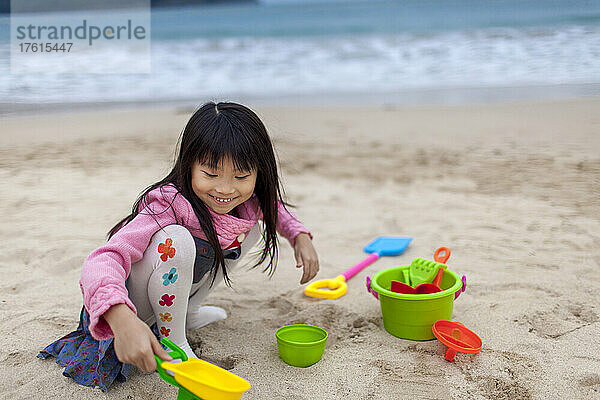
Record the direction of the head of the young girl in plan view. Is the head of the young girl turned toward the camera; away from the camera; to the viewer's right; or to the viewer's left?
toward the camera

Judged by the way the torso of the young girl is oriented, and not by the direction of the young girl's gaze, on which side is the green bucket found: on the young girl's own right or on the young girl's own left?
on the young girl's own left

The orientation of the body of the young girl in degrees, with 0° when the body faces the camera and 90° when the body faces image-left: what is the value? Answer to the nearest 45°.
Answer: approximately 315°
